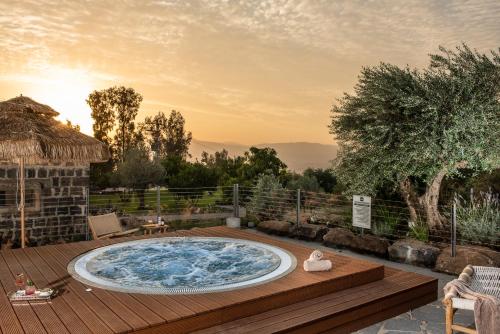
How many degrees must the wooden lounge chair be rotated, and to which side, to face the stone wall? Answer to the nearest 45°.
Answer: approximately 180°

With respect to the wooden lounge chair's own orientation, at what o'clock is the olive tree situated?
The olive tree is roughly at 11 o'clock from the wooden lounge chair.

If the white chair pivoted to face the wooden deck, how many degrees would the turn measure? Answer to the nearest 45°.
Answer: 0° — it already faces it

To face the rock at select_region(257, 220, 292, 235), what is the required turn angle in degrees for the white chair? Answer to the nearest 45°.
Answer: approximately 90° to its right

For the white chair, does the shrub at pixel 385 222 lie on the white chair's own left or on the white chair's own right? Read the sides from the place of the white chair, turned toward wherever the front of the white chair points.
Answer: on the white chair's own right

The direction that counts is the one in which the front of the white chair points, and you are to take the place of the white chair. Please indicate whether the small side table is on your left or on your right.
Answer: on your right

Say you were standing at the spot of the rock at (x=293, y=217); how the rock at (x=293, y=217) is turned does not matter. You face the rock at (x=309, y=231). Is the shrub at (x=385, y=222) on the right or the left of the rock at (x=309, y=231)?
left

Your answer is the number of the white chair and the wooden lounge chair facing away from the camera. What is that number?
0

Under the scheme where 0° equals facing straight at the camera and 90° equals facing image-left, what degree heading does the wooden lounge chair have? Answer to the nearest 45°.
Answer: approximately 315°

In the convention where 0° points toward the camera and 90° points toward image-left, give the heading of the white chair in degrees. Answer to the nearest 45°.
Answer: approximately 45°

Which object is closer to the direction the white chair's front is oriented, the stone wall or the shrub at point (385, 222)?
the stone wall

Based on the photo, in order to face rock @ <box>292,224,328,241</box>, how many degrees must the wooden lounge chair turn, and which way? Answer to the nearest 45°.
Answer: approximately 45° to its left

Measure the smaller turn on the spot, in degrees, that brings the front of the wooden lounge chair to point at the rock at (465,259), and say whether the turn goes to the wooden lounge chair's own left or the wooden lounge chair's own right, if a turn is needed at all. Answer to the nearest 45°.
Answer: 0° — it already faces it

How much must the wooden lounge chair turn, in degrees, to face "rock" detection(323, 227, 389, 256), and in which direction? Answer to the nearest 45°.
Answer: approximately 45° to its left

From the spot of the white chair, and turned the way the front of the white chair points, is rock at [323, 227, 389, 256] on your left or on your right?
on your right
